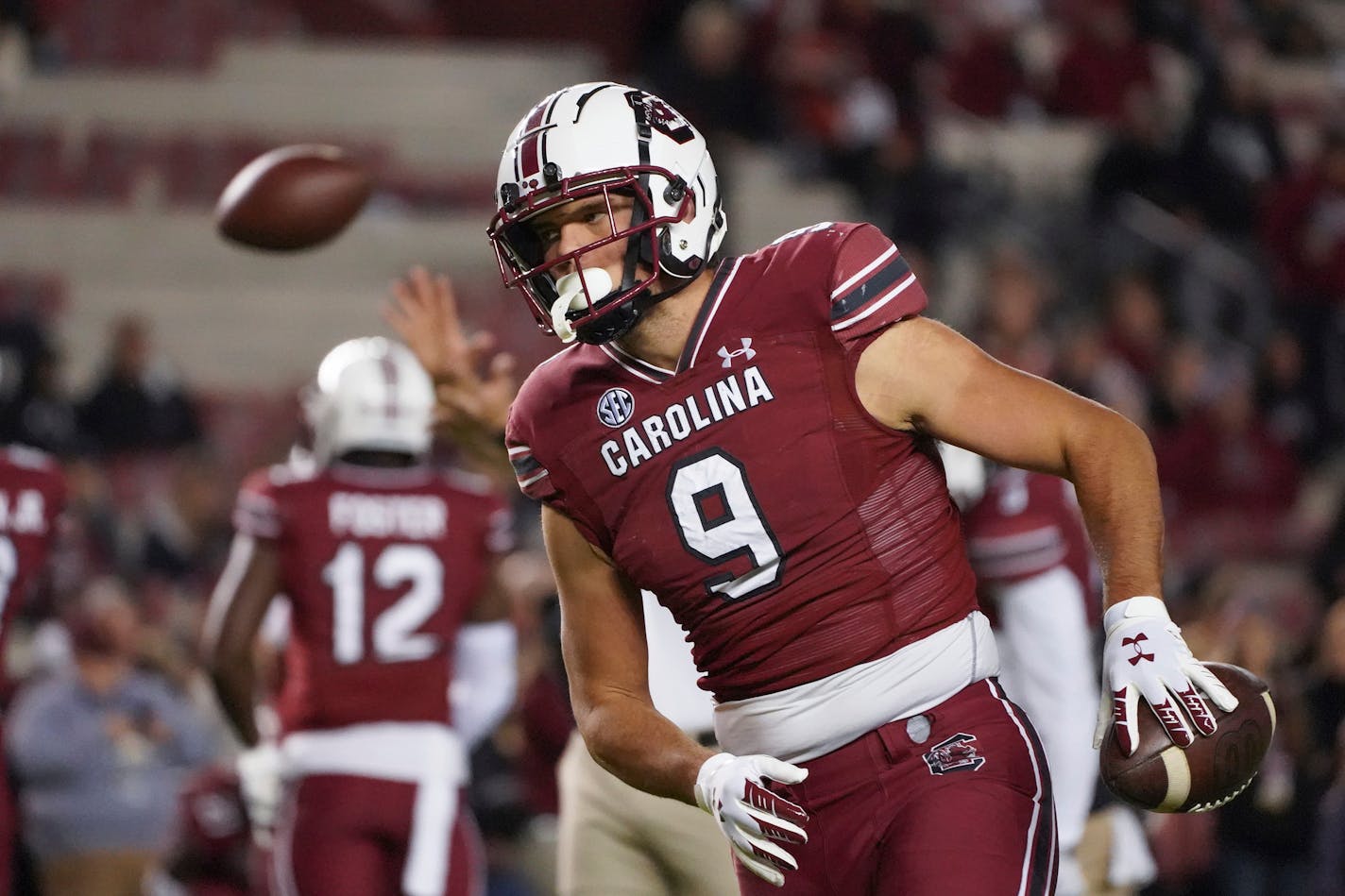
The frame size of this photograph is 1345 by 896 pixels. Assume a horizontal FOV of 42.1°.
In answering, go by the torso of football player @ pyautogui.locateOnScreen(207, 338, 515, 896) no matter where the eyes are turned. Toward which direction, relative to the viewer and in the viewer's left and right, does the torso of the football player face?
facing away from the viewer

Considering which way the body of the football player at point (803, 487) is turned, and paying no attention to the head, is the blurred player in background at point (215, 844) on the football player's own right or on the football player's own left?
on the football player's own right

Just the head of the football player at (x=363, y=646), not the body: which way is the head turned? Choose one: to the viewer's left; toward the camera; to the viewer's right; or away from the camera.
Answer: away from the camera

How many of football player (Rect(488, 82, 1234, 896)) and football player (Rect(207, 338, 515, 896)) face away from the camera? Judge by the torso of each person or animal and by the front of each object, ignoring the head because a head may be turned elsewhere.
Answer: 1
